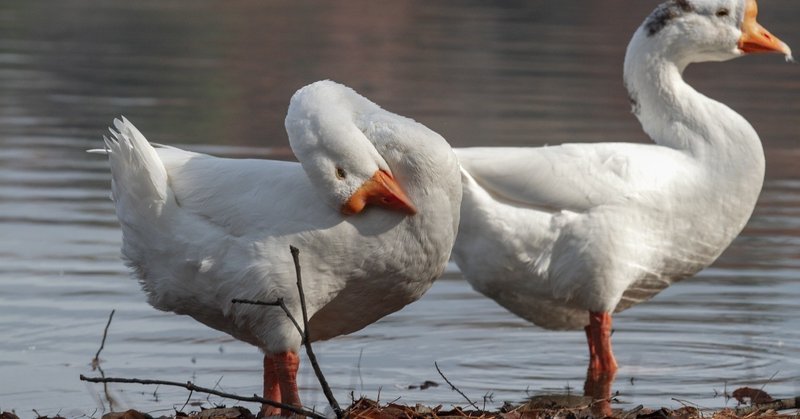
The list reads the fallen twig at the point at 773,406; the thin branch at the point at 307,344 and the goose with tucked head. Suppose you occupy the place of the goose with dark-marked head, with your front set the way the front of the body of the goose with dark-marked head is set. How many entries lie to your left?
0

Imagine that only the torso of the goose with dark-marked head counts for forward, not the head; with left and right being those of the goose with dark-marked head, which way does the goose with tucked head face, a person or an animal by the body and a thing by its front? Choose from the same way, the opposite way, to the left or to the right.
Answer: the same way

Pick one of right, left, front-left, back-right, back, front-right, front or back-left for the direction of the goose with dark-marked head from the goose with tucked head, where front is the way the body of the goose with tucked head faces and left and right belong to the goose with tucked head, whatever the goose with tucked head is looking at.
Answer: front-left

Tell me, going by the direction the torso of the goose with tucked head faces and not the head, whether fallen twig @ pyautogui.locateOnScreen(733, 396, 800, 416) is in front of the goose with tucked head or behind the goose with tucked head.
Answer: in front

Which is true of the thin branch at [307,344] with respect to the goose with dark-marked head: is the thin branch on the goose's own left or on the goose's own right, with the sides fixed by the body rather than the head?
on the goose's own right

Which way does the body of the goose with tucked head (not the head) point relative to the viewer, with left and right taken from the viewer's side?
facing to the right of the viewer

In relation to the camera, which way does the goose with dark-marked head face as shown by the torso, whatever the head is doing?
to the viewer's right

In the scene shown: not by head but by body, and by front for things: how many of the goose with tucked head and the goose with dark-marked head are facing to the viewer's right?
2

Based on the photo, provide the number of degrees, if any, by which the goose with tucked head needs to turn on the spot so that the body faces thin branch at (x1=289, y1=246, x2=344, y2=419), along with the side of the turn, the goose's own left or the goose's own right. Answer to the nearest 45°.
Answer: approximately 90° to the goose's own right
